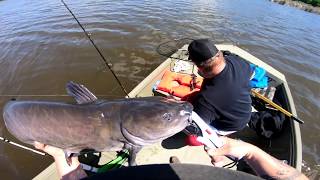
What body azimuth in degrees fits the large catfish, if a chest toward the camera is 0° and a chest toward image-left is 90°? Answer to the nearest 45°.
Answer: approximately 270°

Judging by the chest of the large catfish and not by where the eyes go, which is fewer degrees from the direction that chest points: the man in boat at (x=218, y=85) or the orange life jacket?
the man in boat

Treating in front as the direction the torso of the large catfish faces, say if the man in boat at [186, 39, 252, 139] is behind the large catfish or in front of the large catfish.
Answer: in front

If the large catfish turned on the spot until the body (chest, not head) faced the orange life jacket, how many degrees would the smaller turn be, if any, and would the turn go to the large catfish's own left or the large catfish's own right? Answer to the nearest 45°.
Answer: approximately 45° to the large catfish's own left
